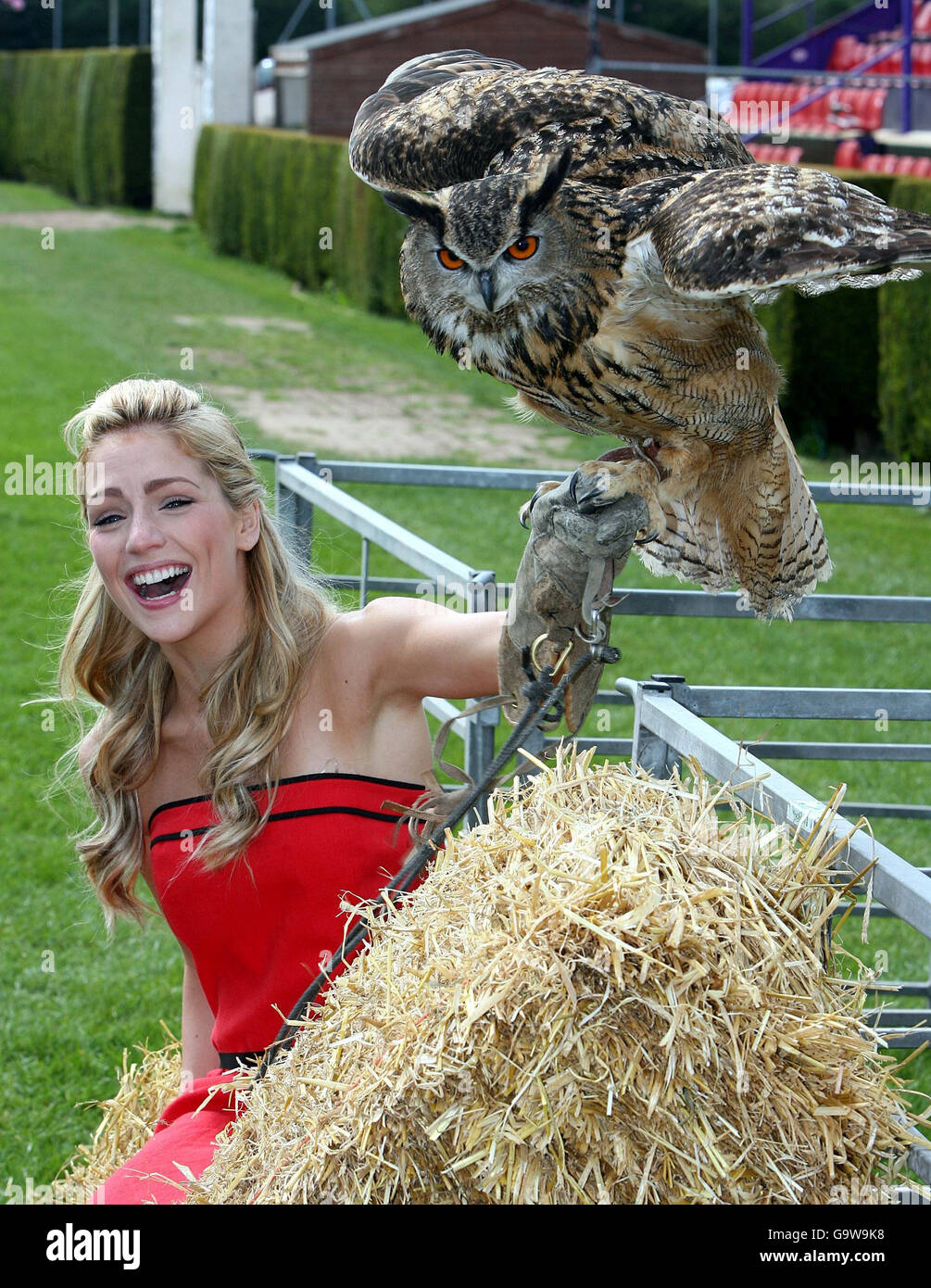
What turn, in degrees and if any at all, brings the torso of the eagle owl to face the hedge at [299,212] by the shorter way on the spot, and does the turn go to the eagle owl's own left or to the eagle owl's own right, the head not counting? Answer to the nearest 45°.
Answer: approximately 135° to the eagle owl's own right

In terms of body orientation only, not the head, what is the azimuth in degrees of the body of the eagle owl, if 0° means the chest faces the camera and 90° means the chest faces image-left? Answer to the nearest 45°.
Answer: approximately 45°

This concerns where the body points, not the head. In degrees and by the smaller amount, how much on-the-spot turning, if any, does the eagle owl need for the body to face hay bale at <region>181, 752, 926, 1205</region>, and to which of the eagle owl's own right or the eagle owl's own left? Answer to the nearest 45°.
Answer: approximately 45° to the eagle owl's own left

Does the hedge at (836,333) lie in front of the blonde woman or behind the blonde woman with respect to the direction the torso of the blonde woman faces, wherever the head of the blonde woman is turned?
behind

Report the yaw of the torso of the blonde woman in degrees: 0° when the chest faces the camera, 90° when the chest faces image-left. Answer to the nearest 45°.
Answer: approximately 45°

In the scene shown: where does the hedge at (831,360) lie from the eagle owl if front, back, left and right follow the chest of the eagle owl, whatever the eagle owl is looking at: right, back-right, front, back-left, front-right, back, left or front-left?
back-right
